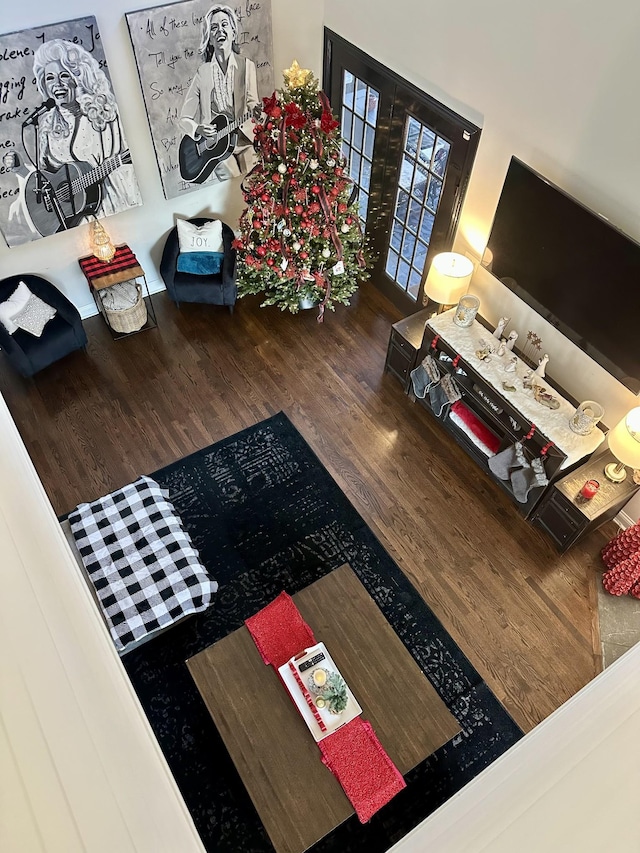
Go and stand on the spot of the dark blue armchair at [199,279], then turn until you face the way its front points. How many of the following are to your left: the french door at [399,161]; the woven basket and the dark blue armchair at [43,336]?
1

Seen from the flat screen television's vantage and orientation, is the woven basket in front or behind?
in front

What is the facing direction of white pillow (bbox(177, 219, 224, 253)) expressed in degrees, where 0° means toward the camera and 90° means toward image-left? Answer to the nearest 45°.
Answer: approximately 0°

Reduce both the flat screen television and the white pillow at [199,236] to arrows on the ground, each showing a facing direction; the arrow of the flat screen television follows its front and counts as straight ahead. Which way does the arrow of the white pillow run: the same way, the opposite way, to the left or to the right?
to the left

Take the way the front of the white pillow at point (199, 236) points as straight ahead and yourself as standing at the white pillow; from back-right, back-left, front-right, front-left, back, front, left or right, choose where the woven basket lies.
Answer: right
